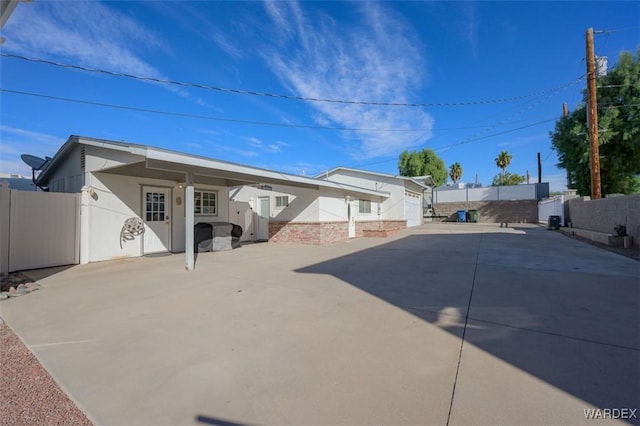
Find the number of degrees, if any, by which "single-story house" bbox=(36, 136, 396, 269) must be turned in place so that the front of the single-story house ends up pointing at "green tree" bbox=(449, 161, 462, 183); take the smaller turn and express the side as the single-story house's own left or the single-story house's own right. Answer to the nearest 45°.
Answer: approximately 90° to the single-story house's own left

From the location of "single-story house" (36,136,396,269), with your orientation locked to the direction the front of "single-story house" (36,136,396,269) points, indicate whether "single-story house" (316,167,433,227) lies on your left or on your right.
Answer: on your left

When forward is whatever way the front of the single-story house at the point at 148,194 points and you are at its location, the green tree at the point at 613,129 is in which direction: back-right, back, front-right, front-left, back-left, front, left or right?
front-left

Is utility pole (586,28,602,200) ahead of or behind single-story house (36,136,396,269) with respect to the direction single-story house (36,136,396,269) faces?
ahead

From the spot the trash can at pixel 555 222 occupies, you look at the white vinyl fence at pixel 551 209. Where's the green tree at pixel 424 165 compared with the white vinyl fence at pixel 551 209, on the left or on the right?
left

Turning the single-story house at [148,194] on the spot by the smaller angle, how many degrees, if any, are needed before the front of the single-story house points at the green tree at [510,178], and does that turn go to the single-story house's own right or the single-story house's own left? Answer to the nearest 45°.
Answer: approximately 90° to the single-story house's own left

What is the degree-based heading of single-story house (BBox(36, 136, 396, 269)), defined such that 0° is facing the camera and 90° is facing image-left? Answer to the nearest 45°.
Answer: approximately 315°

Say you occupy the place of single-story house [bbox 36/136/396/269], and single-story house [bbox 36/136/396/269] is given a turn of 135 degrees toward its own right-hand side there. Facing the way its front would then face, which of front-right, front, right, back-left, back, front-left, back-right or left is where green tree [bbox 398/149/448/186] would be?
back-right

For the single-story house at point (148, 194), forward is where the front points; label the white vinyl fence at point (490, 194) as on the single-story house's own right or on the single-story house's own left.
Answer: on the single-story house's own left
